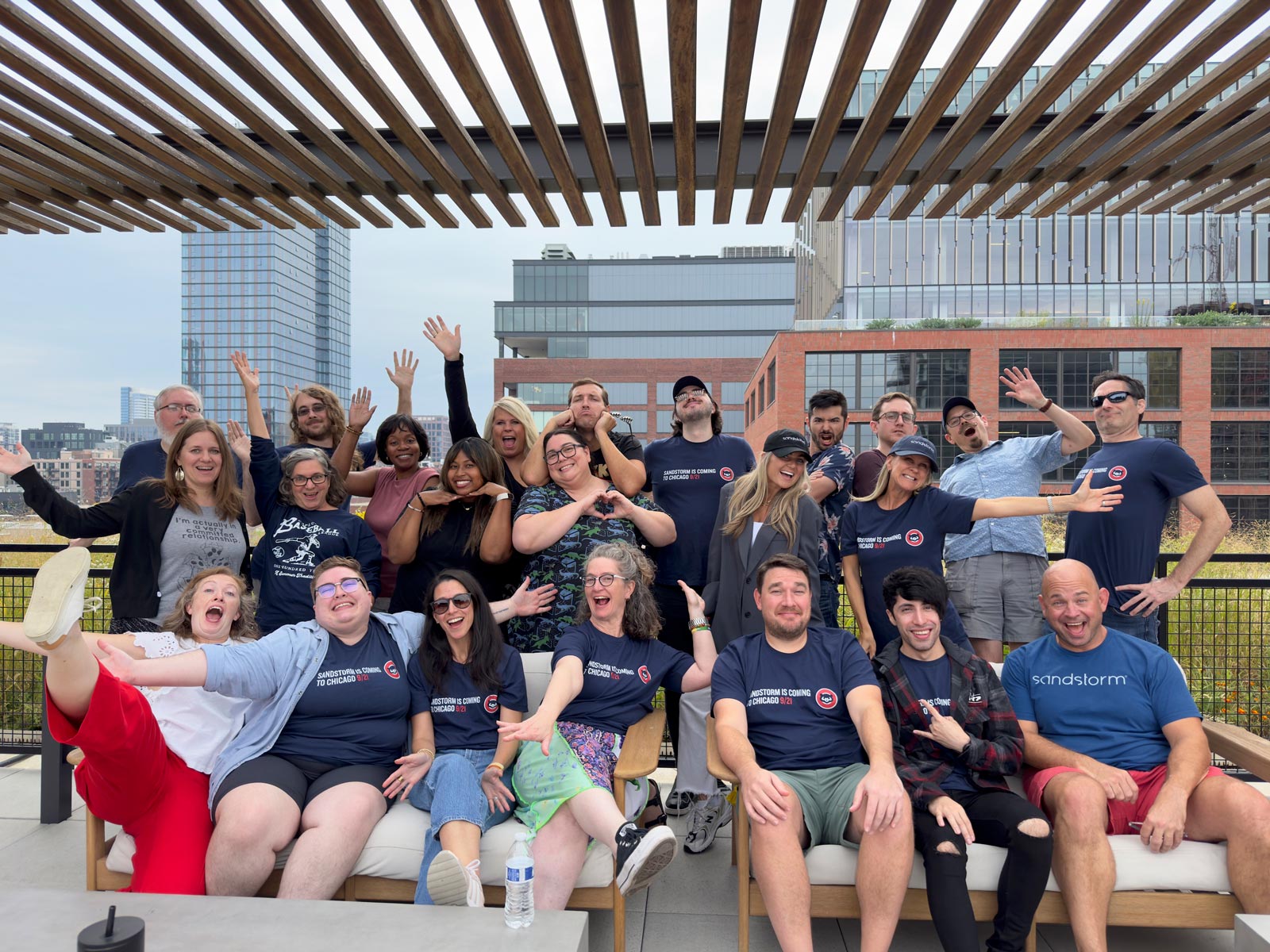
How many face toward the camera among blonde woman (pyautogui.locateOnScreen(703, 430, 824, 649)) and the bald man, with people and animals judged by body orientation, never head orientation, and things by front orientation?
2

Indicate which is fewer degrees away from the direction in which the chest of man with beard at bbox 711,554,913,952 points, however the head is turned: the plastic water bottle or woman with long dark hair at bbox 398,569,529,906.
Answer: the plastic water bottle

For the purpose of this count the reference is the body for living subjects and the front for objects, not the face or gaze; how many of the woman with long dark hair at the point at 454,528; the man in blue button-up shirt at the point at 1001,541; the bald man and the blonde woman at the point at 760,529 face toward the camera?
4

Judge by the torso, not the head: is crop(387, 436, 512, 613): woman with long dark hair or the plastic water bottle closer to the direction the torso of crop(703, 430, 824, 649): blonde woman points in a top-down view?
the plastic water bottle

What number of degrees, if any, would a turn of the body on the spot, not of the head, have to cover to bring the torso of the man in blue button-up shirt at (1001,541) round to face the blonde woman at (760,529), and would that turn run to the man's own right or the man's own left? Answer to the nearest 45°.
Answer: approximately 45° to the man's own right

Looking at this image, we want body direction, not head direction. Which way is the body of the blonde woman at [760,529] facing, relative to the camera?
toward the camera

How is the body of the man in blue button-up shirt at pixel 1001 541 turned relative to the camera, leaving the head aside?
toward the camera

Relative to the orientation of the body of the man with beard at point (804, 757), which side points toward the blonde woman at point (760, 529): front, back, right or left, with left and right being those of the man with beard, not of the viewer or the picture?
back

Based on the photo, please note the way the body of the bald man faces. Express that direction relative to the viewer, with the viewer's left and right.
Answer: facing the viewer

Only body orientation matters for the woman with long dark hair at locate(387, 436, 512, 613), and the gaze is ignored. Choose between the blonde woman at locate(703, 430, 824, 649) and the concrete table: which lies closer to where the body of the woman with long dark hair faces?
the concrete table

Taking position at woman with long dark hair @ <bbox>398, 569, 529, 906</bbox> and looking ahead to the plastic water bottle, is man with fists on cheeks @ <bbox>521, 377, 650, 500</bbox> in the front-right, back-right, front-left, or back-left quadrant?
back-left
